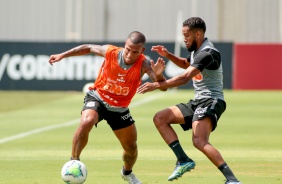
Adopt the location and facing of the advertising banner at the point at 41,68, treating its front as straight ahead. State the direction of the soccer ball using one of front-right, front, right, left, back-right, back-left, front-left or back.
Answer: front

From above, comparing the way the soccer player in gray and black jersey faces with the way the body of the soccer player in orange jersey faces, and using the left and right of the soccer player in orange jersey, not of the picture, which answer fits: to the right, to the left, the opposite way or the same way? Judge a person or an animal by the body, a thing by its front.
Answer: to the right

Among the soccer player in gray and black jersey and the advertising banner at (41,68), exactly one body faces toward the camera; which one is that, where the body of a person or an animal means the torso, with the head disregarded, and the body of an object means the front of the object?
the advertising banner

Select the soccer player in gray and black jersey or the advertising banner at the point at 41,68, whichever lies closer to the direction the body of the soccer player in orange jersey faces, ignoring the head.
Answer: the soccer player in gray and black jersey

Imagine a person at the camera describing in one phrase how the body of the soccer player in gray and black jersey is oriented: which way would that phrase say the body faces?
to the viewer's left

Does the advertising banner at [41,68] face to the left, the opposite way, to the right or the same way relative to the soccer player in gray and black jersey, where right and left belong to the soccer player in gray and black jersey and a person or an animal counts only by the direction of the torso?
to the left

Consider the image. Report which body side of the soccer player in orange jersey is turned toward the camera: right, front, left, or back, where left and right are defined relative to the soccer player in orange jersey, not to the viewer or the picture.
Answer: front

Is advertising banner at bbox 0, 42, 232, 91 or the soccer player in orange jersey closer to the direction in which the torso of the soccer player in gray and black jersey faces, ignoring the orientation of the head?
the soccer player in orange jersey

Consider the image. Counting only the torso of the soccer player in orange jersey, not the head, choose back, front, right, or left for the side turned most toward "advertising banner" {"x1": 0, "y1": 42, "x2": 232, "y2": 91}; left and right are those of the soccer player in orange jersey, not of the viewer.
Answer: back

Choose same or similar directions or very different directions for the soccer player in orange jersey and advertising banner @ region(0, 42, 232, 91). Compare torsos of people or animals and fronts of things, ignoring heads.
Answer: same or similar directions

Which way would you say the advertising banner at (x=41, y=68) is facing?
toward the camera

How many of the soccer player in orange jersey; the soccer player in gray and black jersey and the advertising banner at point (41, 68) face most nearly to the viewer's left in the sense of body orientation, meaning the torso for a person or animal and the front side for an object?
1

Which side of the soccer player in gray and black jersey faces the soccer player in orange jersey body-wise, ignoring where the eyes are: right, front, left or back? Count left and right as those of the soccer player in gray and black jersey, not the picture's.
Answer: front

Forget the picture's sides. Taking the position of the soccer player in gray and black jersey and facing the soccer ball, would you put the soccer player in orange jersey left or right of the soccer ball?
right

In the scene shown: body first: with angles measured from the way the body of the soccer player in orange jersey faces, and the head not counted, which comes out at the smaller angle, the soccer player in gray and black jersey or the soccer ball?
the soccer ball
